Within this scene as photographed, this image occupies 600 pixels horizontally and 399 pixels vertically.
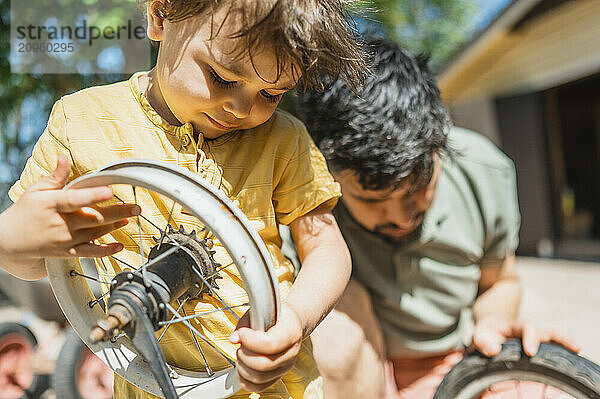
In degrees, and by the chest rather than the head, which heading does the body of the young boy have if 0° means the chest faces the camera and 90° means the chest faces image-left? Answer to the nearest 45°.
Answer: approximately 0°

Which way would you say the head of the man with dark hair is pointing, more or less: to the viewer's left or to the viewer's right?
to the viewer's left
